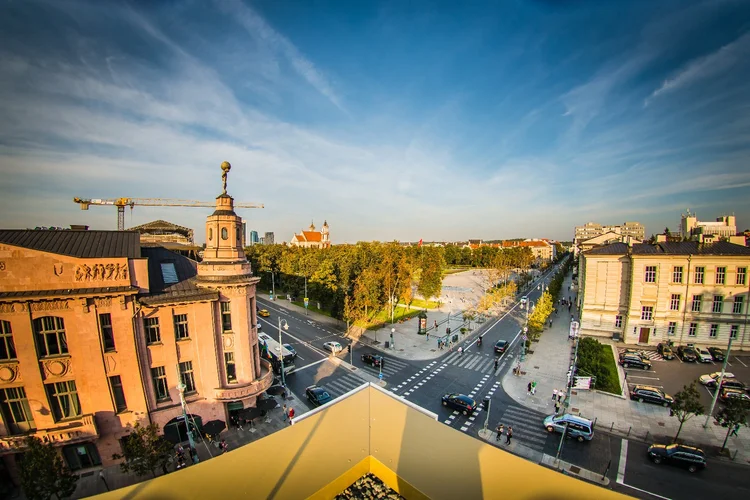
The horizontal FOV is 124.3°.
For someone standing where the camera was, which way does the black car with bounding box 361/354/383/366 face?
facing away from the viewer and to the left of the viewer

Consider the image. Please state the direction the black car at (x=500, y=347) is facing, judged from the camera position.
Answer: facing away from the viewer and to the right of the viewer

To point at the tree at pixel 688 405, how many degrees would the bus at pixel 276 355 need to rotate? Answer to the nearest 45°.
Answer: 0° — it already faces it

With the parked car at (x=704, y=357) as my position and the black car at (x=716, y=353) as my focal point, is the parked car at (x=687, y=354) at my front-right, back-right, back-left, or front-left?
back-left

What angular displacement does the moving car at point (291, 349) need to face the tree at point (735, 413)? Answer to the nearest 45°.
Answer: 0° — it already faces it

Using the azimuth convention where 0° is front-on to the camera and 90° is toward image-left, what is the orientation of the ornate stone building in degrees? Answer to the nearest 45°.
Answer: approximately 315°
